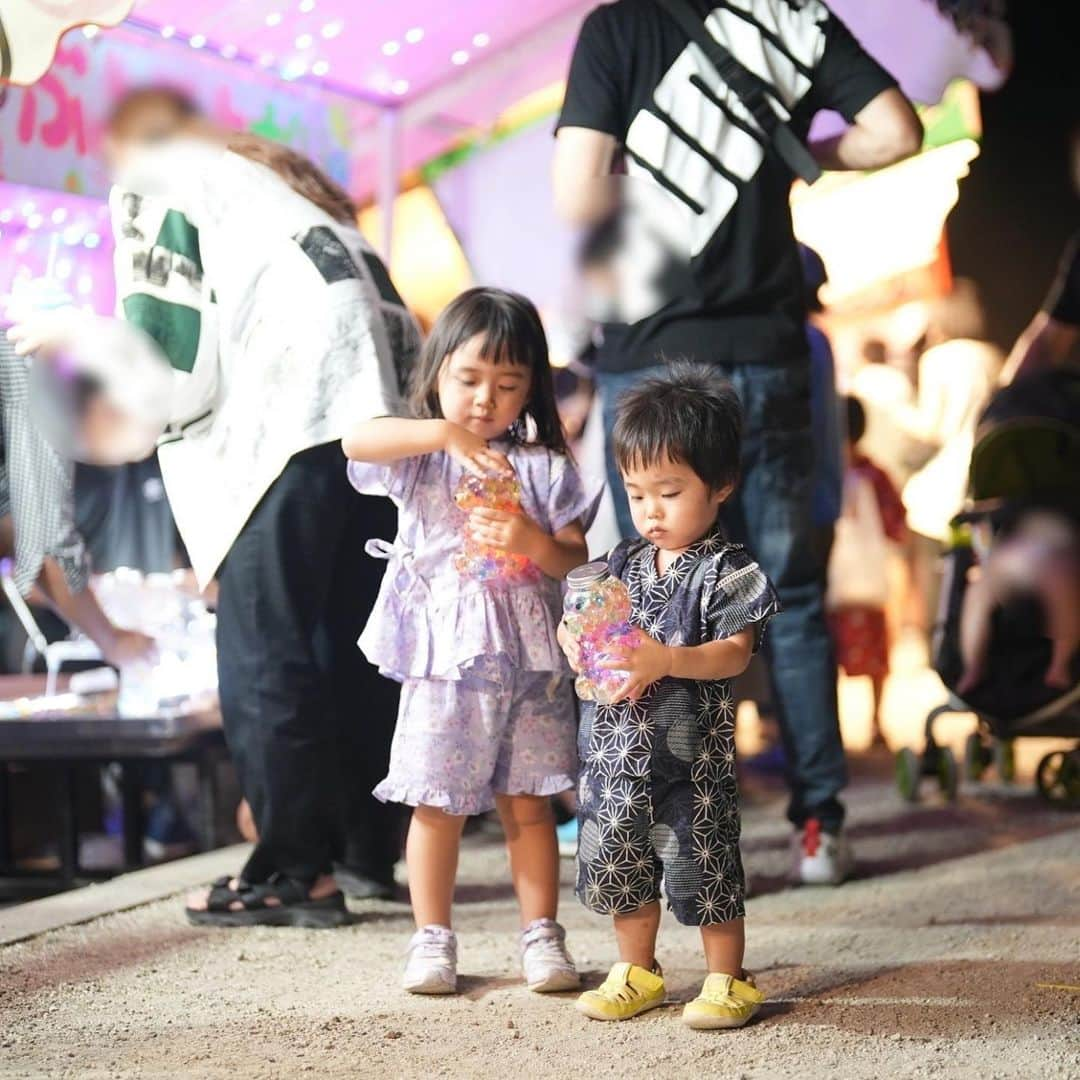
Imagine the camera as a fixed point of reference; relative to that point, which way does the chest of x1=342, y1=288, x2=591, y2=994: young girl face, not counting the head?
toward the camera

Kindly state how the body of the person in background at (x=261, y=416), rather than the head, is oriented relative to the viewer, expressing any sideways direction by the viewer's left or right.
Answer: facing to the left of the viewer

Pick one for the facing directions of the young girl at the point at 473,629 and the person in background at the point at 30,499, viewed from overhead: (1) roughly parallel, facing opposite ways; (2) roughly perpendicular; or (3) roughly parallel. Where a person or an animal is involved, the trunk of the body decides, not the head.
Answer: roughly perpendicular

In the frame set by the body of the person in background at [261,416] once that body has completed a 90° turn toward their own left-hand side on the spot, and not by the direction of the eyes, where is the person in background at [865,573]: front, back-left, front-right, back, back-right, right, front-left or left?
back-left

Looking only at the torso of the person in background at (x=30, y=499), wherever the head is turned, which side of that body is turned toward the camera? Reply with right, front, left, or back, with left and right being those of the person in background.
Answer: right

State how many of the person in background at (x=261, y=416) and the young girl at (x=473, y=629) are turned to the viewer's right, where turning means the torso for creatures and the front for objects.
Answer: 0

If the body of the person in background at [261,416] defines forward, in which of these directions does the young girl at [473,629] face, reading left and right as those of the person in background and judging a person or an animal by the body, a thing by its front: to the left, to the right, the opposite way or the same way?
to the left

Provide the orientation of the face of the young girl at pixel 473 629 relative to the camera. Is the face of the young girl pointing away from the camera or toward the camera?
toward the camera
